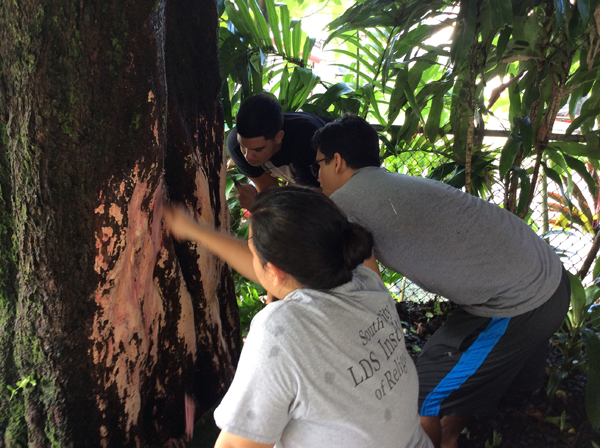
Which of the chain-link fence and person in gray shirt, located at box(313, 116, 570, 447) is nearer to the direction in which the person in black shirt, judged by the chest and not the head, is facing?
the person in gray shirt

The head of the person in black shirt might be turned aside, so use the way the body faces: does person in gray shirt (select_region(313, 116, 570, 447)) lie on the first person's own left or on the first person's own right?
on the first person's own left

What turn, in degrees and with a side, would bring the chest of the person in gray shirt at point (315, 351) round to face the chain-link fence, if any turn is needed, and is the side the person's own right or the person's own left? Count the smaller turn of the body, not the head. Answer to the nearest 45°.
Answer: approximately 90° to the person's own right

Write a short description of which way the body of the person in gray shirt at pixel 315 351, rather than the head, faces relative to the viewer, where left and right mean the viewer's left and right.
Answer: facing away from the viewer and to the left of the viewer

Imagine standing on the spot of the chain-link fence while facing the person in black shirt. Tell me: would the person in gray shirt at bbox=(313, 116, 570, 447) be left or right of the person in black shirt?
left

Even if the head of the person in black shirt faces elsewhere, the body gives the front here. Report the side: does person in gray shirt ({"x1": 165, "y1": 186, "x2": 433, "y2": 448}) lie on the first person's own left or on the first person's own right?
on the first person's own left

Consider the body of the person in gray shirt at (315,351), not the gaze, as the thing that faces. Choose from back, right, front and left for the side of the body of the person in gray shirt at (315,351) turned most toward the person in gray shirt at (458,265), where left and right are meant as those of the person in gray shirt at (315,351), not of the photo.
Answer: right

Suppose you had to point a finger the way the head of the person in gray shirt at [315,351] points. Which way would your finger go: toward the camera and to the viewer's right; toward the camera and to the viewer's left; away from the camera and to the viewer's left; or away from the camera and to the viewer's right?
away from the camera and to the viewer's left

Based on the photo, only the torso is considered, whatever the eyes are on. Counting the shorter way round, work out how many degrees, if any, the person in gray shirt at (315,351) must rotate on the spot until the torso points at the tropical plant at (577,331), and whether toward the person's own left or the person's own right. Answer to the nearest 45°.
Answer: approximately 90° to the person's own right

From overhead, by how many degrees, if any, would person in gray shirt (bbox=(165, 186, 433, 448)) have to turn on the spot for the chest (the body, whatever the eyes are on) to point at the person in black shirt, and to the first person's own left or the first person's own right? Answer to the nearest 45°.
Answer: approximately 45° to the first person's own right
